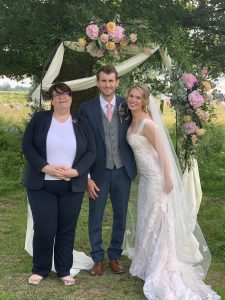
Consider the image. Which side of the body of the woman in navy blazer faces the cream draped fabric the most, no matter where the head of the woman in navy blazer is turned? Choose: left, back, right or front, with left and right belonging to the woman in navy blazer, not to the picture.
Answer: back

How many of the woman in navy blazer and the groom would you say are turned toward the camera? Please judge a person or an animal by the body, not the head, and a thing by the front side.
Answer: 2

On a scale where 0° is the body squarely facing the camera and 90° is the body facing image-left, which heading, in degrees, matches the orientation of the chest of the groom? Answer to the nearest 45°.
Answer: approximately 0°

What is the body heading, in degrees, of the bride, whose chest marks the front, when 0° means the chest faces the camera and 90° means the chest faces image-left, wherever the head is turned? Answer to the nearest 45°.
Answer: approximately 45°
